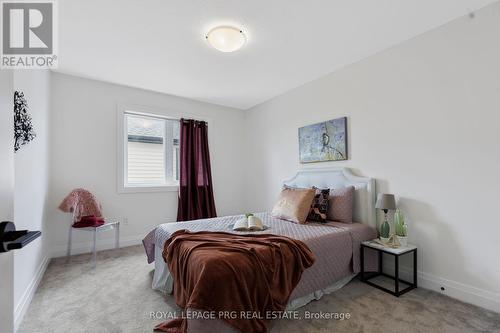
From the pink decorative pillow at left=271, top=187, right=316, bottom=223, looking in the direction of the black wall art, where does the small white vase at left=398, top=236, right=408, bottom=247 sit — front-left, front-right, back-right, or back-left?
back-left

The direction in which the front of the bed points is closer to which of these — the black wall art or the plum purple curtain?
the black wall art

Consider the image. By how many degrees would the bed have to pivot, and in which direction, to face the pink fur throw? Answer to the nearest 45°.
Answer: approximately 45° to its right

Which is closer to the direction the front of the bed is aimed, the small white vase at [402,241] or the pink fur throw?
the pink fur throw

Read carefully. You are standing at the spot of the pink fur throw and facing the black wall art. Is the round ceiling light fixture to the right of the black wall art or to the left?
left

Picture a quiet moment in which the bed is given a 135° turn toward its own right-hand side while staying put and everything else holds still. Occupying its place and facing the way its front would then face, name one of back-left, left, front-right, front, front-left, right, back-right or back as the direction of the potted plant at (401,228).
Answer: right

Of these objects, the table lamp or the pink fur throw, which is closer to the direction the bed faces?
the pink fur throw

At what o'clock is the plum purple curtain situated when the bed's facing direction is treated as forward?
The plum purple curtain is roughly at 3 o'clock from the bed.

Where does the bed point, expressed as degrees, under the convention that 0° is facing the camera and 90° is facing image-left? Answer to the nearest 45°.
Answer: approximately 45°

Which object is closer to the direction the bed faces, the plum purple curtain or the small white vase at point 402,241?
the plum purple curtain
